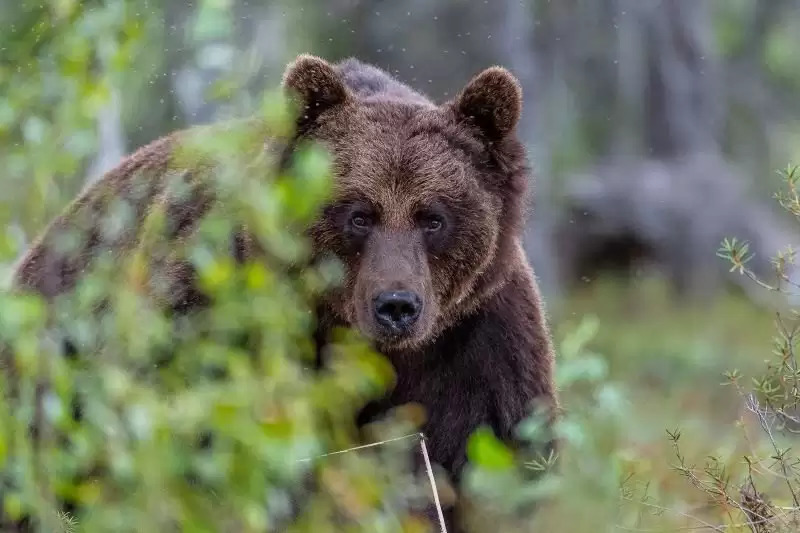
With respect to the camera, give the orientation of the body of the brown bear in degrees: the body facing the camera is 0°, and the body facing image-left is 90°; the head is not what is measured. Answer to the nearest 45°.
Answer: approximately 315°

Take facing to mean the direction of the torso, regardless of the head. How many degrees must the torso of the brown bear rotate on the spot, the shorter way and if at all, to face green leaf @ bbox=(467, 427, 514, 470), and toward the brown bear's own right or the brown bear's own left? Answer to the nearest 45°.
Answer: approximately 45° to the brown bear's own right
